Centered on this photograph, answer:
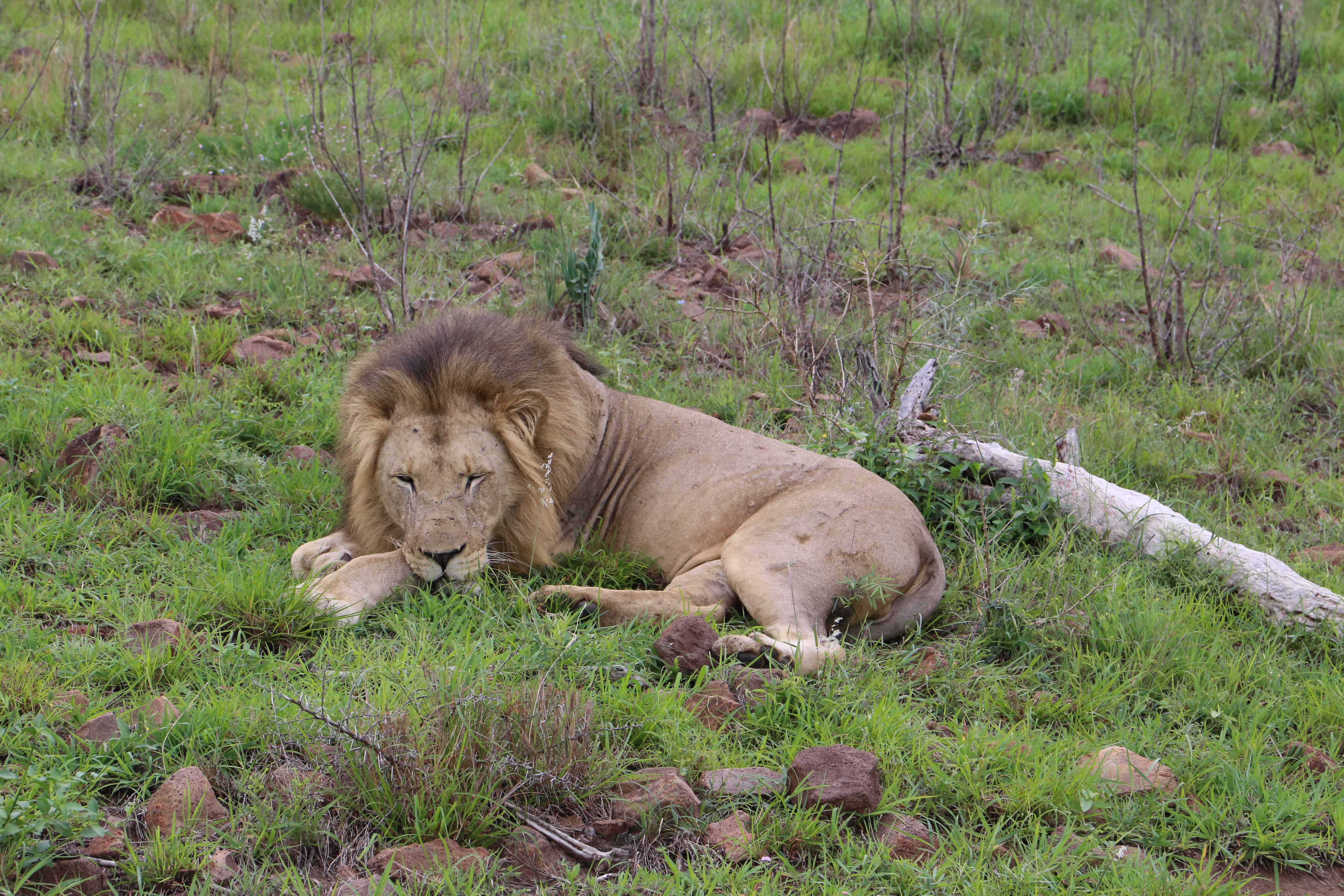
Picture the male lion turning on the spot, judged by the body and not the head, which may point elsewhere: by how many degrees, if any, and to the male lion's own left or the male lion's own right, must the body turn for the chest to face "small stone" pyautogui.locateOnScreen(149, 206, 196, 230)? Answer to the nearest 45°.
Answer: approximately 45° to the male lion's own right

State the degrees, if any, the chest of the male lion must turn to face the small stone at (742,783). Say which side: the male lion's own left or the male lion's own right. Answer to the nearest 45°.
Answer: approximately 90° to the male lion's own left

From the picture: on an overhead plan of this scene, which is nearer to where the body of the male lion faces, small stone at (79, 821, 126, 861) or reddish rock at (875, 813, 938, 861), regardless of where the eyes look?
the small stone

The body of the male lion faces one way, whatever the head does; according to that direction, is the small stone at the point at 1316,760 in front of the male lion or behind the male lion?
behind

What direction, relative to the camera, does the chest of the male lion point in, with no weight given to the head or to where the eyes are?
to the viewer's left

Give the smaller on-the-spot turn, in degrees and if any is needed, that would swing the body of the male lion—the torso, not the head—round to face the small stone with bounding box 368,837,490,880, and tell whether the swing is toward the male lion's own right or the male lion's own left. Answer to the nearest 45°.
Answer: approximately 90° to the male lion's own left

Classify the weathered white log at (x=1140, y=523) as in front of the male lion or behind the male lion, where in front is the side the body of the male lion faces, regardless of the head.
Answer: behind

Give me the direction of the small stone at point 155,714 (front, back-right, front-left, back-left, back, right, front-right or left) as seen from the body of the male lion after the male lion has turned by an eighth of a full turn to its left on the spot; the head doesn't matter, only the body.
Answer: front

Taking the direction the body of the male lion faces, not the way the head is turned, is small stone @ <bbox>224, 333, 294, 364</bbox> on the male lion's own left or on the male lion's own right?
on the male lion's own right

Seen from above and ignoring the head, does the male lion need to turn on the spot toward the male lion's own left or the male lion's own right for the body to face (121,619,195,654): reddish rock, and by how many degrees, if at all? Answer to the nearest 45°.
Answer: approximately 45° to the male lion's own left

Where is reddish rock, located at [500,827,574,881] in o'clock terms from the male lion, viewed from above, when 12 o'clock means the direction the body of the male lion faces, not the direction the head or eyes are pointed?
The reddish rock is roughly at 9 o'clock from the male lion.

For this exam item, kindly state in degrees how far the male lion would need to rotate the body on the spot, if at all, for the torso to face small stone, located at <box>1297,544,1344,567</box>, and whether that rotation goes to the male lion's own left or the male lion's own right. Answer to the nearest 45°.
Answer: approximately 180°

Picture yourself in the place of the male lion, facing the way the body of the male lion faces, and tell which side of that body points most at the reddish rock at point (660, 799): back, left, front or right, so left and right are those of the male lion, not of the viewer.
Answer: left

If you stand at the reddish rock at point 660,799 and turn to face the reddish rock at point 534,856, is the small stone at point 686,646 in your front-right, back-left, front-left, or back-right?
back-right

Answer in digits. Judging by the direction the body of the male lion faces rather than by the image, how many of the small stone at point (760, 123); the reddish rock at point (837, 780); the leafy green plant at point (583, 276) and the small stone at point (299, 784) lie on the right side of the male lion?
2

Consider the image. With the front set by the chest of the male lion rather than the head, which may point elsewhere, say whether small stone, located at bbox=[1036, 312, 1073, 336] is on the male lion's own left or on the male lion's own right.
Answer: on the male lion's own right
